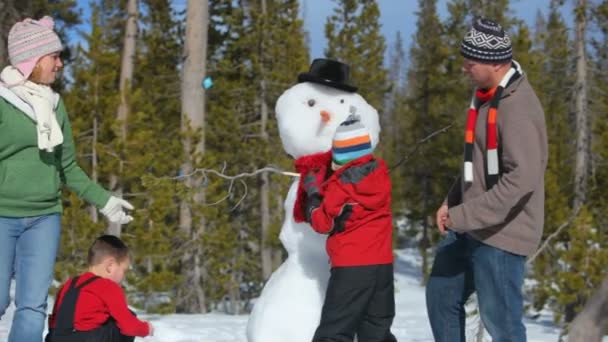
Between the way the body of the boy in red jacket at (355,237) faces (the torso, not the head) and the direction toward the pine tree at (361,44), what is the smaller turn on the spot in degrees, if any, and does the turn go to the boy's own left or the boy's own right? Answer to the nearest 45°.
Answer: approximately 45° to the boy's own right

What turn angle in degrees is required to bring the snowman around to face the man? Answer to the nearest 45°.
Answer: approximately 45° to its left

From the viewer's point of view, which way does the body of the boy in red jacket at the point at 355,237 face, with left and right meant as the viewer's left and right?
facing away from the viewer and to the left of the viewer

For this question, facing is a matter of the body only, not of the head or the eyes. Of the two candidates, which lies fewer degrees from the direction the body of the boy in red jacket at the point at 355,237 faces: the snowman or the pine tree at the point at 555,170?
the snowman

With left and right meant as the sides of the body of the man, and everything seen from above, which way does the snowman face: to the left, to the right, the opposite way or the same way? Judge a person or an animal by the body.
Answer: to the left

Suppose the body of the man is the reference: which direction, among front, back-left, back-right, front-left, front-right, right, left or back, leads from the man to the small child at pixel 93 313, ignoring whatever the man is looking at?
front

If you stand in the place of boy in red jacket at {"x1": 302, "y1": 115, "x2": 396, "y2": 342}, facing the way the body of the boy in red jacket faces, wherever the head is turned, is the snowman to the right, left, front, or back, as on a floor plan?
front

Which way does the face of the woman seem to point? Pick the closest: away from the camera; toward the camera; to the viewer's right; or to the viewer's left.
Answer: to the viewer's right

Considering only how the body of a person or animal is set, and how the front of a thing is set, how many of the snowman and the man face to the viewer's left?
1

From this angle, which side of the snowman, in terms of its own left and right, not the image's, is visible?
front

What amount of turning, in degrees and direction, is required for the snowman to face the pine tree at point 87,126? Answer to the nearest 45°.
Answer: approximately 135° to its right

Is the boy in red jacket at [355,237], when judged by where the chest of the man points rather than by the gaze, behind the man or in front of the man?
in front

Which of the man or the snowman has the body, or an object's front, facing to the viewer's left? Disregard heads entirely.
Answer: the man

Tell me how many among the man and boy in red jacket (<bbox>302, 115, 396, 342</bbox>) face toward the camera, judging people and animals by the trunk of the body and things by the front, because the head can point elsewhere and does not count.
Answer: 0

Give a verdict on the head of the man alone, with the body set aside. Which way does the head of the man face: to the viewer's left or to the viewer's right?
to the viewer's left

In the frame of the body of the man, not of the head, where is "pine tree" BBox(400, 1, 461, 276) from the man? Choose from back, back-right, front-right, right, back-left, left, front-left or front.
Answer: right

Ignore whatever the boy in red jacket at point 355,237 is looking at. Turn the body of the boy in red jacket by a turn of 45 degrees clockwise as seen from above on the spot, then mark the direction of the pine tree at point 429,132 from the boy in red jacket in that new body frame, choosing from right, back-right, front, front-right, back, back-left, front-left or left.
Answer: front

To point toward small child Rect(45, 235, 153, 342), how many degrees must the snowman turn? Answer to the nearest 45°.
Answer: approximately 90° to its right

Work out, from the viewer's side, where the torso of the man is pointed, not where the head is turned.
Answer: to the viewer's left

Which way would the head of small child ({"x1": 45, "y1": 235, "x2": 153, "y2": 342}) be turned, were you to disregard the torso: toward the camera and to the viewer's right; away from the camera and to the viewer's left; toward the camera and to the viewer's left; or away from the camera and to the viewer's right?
away from the camera and to the viewer's right
